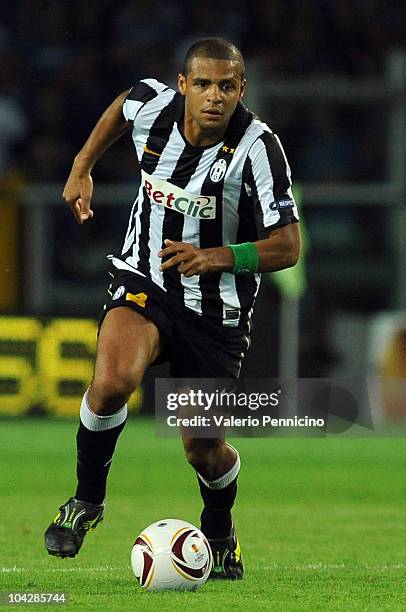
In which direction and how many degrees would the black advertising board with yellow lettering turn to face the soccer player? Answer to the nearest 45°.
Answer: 0° — it already faces them

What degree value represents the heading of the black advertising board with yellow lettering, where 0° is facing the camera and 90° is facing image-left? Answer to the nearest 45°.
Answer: approximately 0°
